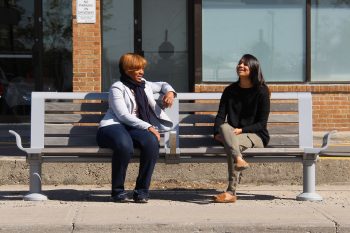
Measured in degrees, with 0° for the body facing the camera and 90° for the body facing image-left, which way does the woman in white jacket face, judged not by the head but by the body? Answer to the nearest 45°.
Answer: approximately 315°

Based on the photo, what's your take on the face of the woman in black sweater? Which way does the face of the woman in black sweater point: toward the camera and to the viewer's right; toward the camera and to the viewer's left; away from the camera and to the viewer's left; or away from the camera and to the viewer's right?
toward the camera and to the viewer's left

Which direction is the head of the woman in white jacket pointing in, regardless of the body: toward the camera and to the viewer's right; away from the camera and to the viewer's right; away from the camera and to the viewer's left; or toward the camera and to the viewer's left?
toward the camera and to the viewer's right

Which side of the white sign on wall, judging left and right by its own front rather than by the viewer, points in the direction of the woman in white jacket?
front

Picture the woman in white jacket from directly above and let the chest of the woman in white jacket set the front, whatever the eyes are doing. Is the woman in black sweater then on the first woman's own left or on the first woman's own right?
on the first woman's own left

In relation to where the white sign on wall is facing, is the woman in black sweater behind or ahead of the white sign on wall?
ahead

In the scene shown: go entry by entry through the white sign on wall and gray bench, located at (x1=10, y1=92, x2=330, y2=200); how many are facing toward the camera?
2

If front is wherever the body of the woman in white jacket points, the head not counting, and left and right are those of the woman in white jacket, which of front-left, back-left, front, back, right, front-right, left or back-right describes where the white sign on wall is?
back-left
